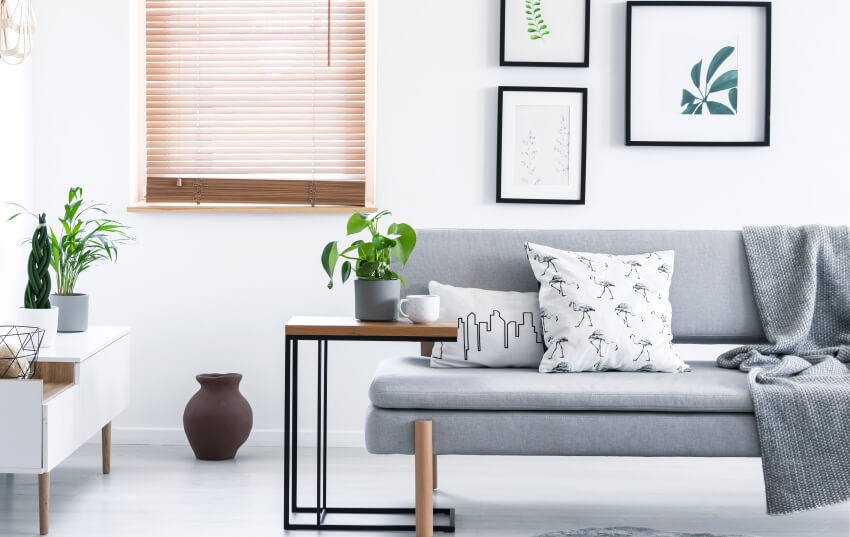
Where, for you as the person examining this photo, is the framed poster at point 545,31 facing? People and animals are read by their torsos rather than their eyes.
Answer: facing the viewer

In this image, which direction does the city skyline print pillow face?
toward the camera

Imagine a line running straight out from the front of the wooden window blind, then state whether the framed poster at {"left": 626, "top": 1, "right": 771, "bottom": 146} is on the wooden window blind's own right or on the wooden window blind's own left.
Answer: on the wooden window blind's own left

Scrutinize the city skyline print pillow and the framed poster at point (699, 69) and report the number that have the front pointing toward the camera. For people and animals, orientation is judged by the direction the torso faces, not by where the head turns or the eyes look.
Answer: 2

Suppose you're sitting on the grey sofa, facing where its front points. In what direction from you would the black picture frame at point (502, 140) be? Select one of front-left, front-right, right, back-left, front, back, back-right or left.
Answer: back

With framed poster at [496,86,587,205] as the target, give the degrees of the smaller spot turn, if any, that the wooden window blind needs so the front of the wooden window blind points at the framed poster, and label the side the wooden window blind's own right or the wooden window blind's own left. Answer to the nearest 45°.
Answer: approximately 90° to the wooden window blind's own left

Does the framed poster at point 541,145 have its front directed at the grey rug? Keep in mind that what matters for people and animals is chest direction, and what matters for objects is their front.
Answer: yes

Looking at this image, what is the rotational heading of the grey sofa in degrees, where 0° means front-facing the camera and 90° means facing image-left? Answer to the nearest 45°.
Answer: approximately 0°

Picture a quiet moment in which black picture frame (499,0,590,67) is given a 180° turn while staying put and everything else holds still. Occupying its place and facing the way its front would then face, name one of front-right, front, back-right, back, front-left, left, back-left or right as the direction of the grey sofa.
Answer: back

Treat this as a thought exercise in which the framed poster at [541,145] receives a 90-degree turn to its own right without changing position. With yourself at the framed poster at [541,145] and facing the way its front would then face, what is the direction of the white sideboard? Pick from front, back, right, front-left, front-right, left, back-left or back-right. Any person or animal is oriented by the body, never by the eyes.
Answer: front-left

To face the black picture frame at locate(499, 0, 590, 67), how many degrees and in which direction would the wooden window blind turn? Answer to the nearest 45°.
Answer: approximately 90° to its left

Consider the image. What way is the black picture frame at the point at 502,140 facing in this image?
toward the camera

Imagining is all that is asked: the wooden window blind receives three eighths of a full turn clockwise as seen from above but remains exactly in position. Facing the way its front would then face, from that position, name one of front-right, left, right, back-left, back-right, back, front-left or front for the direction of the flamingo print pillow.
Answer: back
